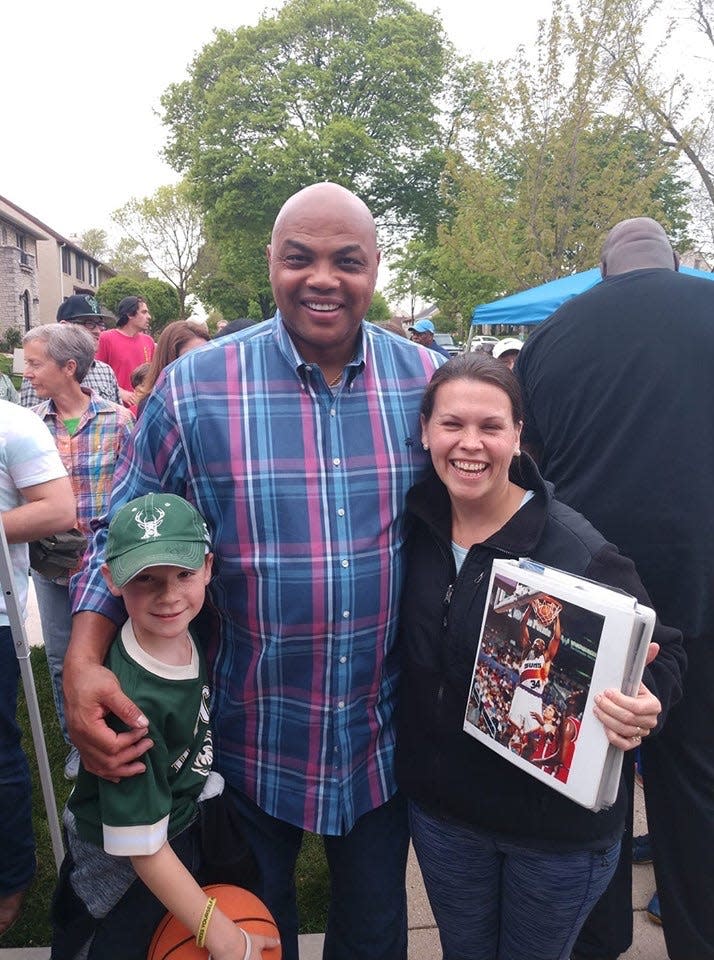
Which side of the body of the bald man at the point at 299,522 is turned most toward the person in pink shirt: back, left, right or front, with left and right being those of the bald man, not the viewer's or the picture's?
back

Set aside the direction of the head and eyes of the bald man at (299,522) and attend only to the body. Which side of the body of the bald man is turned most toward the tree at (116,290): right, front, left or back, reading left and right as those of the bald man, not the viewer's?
back

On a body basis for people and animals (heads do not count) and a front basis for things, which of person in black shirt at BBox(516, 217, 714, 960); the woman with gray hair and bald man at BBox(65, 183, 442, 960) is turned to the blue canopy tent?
the person in black shirt

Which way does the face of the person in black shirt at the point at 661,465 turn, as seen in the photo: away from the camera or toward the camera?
away from the camera

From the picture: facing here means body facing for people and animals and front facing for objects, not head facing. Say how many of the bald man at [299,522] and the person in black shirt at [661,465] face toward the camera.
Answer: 1

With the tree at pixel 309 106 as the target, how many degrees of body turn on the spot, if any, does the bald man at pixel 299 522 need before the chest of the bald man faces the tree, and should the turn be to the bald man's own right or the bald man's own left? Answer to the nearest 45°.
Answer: approximately 180°

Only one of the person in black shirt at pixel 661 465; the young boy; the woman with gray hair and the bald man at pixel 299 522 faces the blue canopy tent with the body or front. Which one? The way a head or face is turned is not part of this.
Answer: the person in black shirt

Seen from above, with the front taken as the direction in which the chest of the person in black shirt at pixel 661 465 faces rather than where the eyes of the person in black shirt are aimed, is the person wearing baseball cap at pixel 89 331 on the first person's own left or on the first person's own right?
on the first person's own left

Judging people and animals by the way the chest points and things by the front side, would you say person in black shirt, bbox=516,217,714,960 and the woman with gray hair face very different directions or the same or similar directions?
very different directions

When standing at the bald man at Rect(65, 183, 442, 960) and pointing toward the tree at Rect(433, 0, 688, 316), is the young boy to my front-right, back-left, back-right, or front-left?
back-left

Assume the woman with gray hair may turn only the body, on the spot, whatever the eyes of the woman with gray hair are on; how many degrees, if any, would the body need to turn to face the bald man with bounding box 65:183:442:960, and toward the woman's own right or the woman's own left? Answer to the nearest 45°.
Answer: approximately 45° to the woman's own left

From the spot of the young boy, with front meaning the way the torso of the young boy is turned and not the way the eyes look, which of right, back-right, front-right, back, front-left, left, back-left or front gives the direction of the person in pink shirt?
back-left
